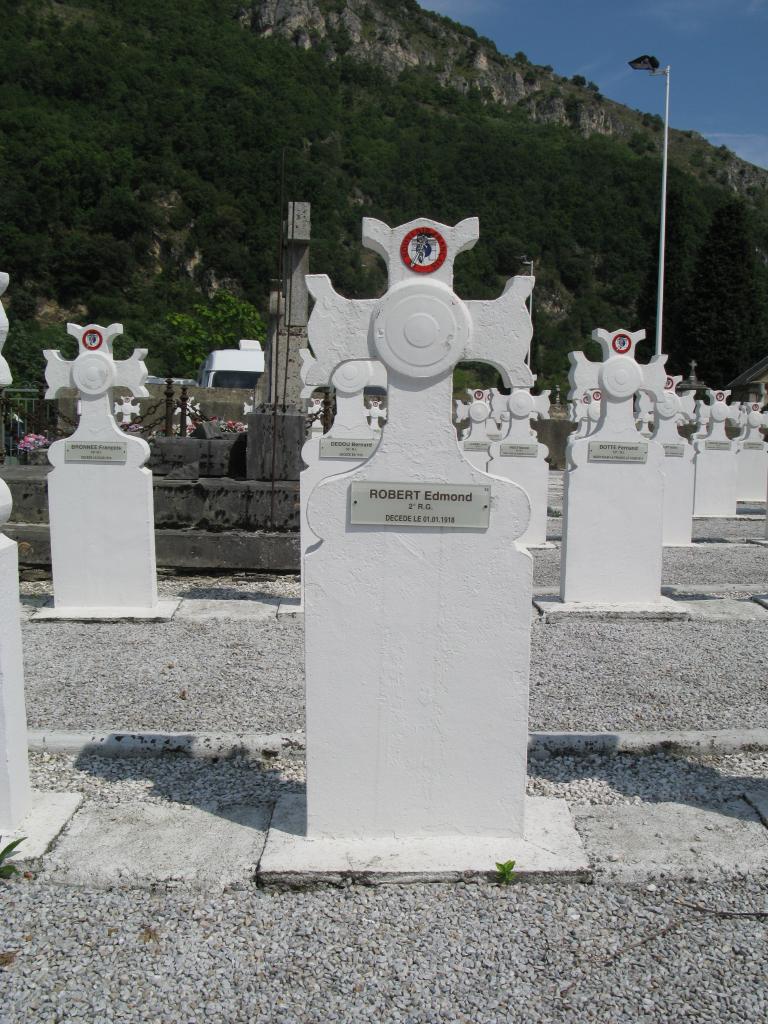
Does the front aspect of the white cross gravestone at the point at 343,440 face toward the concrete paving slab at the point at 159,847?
yes

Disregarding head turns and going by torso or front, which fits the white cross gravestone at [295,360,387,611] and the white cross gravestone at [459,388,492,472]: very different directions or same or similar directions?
same or similar directions

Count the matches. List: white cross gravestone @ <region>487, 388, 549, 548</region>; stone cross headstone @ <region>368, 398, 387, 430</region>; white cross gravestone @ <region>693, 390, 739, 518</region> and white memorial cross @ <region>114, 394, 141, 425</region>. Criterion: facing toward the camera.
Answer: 4

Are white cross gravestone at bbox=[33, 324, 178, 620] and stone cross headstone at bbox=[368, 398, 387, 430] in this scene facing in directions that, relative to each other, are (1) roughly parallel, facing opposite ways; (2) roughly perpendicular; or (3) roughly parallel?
roughly parallel

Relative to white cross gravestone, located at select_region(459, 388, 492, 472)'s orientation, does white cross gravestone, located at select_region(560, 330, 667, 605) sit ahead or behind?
ahead

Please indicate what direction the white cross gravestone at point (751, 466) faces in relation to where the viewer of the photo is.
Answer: facing the viewer

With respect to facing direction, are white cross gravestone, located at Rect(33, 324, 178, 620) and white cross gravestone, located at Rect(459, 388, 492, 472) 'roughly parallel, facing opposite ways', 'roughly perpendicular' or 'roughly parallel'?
roughly parallel

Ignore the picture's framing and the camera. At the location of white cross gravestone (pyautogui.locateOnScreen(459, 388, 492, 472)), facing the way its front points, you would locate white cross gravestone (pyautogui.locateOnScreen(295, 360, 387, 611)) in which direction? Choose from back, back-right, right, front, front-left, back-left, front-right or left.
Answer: front

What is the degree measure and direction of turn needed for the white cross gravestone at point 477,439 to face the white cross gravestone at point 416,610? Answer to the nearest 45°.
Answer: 0° — it already faces it

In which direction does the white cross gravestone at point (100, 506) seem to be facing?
toward the camera

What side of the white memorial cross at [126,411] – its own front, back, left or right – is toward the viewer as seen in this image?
front

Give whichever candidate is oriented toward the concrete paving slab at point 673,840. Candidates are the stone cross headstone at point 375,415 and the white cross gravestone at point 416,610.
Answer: the stone cross headstone

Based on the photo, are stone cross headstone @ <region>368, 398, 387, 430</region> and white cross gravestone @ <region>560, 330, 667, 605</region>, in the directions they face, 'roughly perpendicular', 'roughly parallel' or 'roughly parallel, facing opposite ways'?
roughly parallel

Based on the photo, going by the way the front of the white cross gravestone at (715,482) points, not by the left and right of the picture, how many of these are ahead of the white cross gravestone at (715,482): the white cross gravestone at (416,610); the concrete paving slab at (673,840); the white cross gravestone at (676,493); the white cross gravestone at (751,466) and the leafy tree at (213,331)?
3

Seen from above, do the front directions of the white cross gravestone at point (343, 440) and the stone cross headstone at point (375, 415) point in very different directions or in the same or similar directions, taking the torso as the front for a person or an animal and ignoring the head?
same or similar directions

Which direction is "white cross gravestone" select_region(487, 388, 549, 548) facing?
toward the camera
